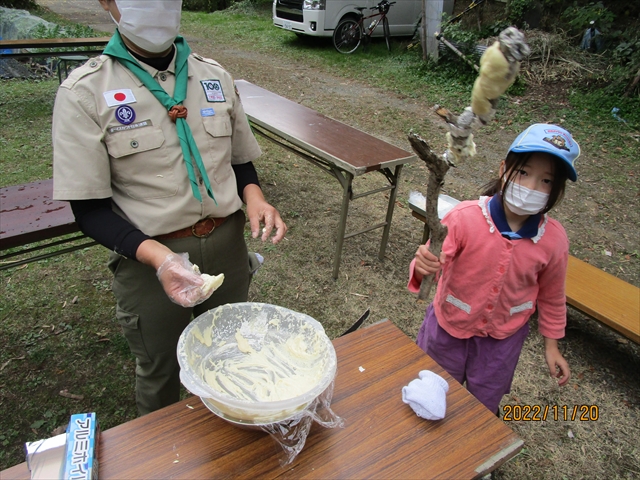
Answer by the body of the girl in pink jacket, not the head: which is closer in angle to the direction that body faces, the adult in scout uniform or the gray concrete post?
the adult in scout uniform

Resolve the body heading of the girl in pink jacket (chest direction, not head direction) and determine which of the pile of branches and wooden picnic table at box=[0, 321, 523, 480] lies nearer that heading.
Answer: the wooden picnic table

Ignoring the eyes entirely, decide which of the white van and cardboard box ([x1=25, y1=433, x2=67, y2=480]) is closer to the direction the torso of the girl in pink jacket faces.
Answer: the cardboard box

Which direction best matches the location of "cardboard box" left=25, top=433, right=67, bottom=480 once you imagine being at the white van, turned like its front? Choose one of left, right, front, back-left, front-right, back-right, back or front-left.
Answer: front-left

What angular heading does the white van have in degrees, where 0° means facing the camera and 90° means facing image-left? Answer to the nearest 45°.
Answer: approximately 45°

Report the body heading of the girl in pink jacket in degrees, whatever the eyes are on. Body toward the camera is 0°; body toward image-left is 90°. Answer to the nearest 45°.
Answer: approximately 0°

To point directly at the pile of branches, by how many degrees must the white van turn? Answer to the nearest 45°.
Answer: approximately 90° to its left

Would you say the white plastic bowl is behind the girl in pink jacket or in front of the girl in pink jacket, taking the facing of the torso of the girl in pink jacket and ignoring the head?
in front

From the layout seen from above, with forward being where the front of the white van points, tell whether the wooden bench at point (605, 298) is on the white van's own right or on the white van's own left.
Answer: on the white van's own left

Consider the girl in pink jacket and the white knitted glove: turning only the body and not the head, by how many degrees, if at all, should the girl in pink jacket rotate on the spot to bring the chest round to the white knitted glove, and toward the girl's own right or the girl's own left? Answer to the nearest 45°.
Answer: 0° — they already face it

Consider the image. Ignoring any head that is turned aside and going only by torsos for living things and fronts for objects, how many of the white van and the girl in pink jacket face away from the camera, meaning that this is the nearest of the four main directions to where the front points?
0

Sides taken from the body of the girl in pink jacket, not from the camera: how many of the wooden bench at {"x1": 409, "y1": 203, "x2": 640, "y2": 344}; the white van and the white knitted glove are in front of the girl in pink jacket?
1

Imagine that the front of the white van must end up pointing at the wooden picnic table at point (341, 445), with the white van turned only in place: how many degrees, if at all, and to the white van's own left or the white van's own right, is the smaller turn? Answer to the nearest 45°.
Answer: approximately 45° to the white van's own left

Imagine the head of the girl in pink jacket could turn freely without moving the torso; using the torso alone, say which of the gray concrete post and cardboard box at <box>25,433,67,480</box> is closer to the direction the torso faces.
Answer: the cardboard box

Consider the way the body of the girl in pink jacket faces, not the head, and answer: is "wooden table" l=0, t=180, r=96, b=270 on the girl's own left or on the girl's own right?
on the girl's own right
